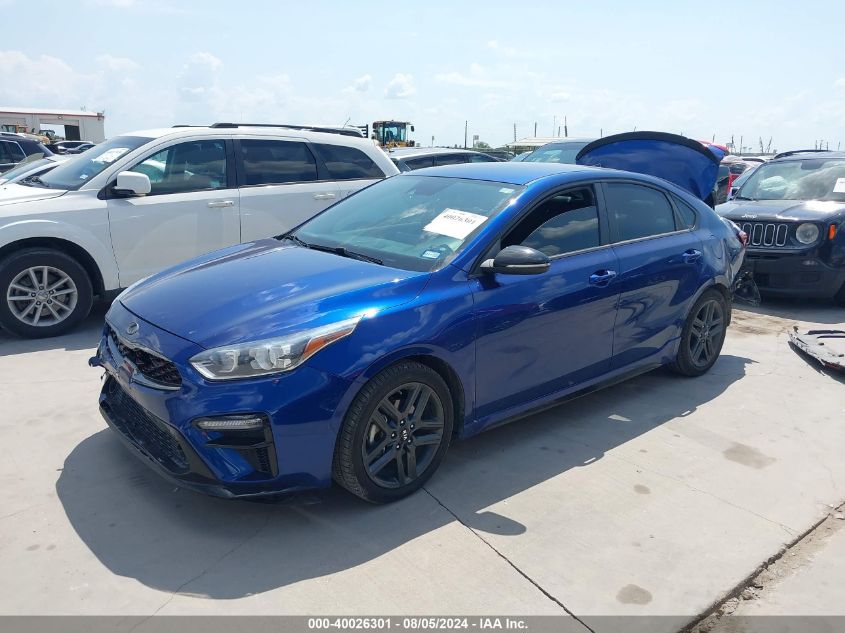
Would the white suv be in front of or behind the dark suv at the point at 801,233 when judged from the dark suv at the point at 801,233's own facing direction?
in front

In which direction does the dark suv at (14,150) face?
to the viewer's left

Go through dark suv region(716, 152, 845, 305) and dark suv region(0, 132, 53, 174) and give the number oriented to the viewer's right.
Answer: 0

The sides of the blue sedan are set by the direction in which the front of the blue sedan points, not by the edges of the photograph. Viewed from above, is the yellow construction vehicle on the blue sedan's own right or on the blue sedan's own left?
on the blue sedan's own right

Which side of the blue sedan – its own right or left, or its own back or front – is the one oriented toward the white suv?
right

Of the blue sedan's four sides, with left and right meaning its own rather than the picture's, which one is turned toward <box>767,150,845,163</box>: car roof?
back

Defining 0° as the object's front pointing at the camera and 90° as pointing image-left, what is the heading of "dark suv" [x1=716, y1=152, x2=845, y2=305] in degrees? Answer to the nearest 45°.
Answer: approximately 45°

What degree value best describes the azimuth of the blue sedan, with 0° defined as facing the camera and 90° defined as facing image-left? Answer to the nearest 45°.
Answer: approximately 45°
